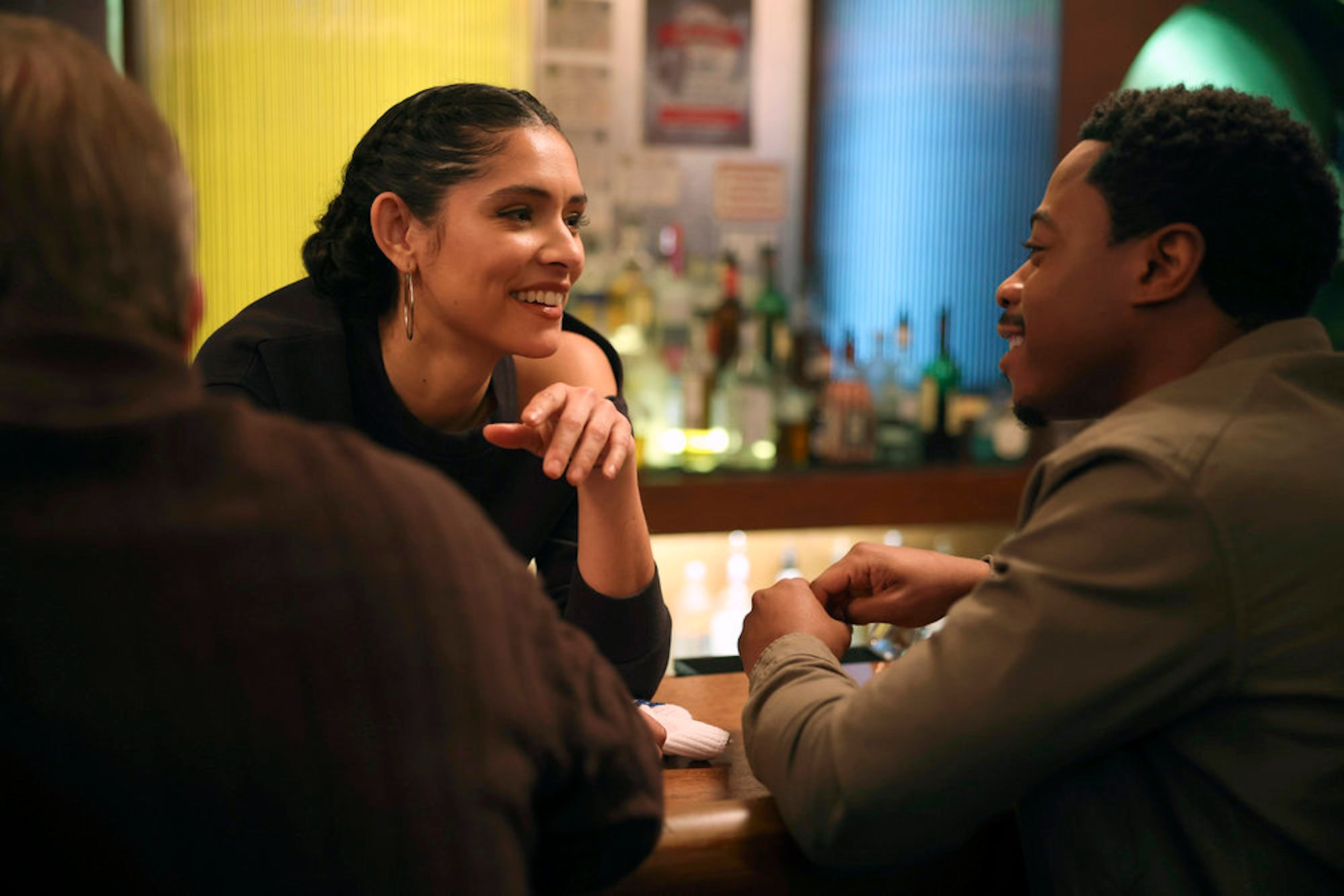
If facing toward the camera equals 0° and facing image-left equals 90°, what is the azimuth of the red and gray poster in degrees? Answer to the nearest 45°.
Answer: approximately 0°

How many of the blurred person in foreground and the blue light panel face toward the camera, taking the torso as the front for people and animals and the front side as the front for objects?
1

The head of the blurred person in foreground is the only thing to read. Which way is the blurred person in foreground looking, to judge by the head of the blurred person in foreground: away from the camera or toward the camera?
away from the camera

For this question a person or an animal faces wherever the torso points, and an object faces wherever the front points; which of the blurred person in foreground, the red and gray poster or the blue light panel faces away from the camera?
the blurred person in foreground

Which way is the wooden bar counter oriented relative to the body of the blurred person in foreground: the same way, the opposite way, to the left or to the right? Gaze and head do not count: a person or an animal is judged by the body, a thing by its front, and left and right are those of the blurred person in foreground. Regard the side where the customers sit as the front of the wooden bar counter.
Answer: the opposite way

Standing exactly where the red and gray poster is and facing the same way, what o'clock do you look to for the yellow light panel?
The yellow light panel is roughly at 2 o'clock from the red and gray poster.

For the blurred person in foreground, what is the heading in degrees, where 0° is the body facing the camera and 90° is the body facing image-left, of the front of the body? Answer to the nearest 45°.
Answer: approximately 180°

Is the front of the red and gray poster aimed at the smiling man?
yes
